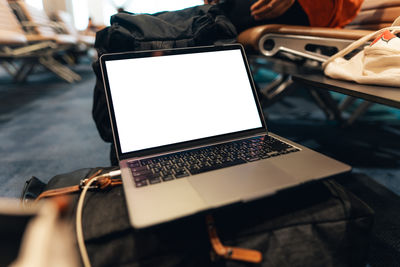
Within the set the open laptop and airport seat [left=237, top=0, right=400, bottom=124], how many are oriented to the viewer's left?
1

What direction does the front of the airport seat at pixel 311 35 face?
to the viewer's left

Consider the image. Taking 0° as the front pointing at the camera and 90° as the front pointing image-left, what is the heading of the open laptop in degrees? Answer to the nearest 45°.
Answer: approximately 315°

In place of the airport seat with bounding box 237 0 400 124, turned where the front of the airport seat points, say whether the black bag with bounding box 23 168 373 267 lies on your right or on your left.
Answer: on your left
